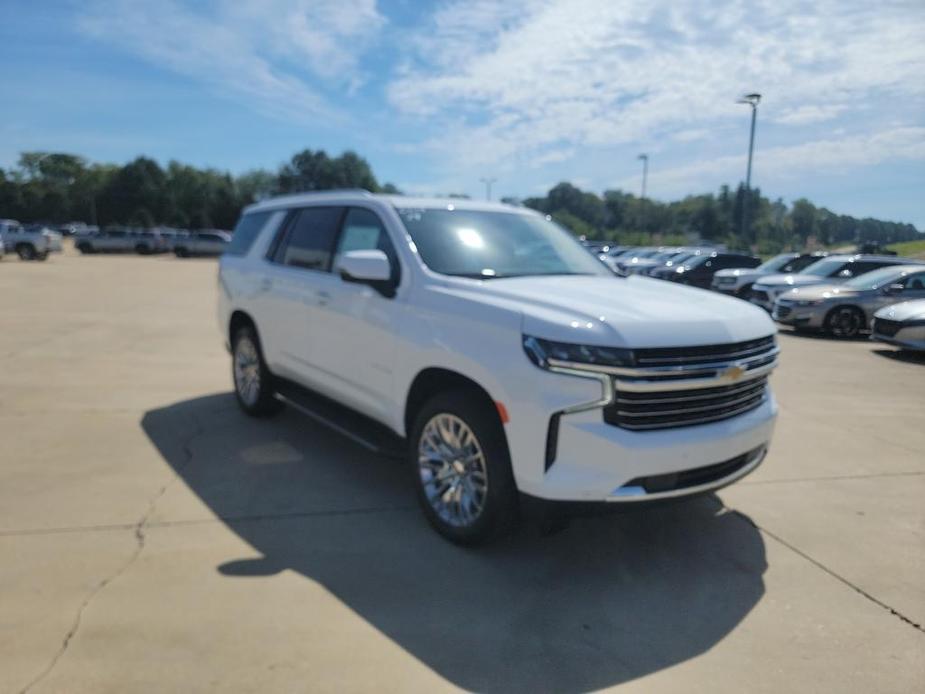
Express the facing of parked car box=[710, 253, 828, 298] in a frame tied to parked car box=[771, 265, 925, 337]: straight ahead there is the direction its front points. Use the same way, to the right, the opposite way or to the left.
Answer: the same way

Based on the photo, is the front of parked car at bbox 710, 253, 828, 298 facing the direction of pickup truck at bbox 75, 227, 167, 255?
no

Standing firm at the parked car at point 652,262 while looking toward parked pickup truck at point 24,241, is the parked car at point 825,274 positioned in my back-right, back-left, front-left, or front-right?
back-left

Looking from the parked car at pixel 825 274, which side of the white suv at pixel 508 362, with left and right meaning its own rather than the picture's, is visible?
left

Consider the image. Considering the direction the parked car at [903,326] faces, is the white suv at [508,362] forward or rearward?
forward

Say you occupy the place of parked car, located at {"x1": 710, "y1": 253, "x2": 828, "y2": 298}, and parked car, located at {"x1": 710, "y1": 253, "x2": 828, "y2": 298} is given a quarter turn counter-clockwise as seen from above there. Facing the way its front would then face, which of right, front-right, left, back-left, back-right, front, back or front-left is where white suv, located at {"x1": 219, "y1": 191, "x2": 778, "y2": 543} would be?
front-right

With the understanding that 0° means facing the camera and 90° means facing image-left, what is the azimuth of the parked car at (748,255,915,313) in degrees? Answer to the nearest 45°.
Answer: approximately 45°

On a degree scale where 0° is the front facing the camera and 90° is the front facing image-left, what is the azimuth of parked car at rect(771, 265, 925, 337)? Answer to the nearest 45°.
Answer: approximately 45°

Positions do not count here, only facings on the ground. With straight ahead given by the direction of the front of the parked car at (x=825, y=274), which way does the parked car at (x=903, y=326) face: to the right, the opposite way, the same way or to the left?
the same way

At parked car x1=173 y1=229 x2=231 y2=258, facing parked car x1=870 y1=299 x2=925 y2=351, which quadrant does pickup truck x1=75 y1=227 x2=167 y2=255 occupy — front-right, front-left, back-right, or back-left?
back-right

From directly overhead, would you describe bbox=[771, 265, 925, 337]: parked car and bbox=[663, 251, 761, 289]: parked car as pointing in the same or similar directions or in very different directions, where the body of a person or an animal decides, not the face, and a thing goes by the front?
same or similar directions

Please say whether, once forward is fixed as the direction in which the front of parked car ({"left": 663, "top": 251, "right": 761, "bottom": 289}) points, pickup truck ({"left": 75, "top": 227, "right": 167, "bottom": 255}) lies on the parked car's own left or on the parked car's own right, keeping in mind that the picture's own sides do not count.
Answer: on the parked car's own right

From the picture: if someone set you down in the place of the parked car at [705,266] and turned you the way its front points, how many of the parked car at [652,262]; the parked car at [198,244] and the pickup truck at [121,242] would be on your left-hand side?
0

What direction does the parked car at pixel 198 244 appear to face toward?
to the viewer's left

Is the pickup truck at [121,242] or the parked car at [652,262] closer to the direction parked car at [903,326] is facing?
the pickup truck

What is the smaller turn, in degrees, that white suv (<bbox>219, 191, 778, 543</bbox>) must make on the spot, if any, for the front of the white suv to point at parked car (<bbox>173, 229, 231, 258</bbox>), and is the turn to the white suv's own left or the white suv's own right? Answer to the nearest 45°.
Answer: approximately 180°
